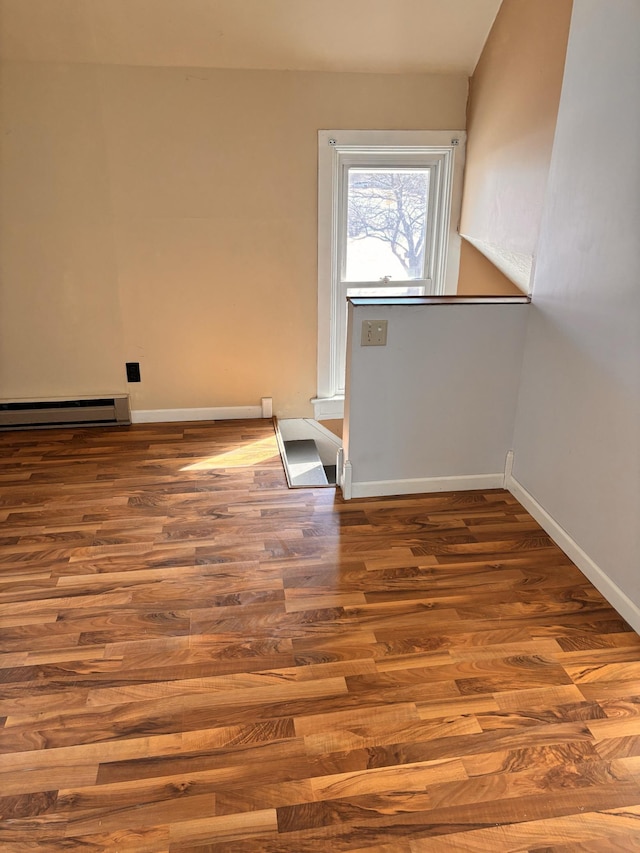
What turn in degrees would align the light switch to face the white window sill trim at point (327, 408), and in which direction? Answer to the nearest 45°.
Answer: approximately 180°

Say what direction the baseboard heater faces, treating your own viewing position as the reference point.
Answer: facing the viewer

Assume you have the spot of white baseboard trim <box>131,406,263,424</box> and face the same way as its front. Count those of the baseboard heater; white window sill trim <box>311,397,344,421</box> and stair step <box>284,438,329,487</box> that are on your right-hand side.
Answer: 1

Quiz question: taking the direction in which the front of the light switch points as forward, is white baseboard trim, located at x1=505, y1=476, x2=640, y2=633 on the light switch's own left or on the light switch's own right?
on the light switch's own left

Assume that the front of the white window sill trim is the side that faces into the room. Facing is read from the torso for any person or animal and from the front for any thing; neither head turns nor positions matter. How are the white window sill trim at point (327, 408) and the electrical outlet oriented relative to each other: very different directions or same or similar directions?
same or similar directions

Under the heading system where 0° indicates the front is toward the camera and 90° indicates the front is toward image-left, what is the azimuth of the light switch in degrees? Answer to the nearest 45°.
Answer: approximately 0°

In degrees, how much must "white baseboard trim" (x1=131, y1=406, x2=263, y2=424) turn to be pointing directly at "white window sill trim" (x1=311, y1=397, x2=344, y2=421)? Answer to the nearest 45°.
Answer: approximately 90° to its left

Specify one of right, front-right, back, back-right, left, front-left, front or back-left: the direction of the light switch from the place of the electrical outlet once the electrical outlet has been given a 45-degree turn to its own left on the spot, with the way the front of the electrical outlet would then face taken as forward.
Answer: front

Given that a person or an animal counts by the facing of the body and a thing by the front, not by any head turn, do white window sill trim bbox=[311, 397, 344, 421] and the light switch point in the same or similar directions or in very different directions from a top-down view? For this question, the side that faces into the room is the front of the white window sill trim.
same or similar directions

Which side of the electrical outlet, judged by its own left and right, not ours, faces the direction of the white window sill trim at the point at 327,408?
left

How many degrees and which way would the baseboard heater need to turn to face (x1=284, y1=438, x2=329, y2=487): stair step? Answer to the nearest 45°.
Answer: approximately 45° to its left

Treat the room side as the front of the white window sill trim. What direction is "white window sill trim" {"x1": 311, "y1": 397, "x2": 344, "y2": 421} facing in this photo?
toward the camera

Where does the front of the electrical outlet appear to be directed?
toward the camera
